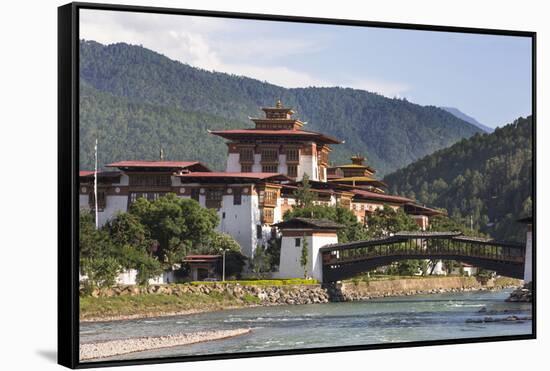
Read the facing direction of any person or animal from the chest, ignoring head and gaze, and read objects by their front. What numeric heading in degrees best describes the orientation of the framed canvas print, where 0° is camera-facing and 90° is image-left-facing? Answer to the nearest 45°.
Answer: approximately 315°
